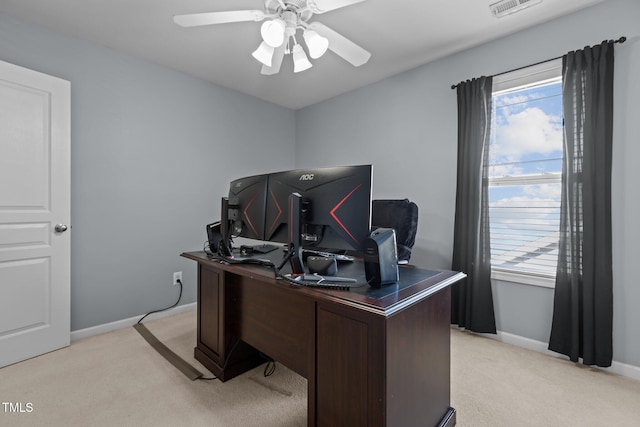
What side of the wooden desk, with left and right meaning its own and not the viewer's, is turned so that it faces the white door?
left

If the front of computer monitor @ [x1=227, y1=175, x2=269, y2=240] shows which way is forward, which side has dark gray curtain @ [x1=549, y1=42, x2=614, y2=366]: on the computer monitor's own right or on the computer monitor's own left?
on the computer monitor's own right

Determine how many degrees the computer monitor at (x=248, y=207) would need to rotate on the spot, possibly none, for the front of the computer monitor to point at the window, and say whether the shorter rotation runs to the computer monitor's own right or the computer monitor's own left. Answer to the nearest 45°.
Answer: approximately 45° to the computer monitor's own right

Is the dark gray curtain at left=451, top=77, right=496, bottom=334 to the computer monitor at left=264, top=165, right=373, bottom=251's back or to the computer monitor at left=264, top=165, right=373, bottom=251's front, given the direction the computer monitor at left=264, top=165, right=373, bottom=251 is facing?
to the front

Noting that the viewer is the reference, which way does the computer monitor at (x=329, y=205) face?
facing away from the viewer and to the right of the viewer

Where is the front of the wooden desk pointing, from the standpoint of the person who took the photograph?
facing away from the viewer and to the right of the viewer

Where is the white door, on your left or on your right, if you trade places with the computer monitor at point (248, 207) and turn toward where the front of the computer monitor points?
on your left

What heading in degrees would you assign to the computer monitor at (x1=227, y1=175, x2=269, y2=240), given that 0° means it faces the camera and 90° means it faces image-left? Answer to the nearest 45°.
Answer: approximately 225°

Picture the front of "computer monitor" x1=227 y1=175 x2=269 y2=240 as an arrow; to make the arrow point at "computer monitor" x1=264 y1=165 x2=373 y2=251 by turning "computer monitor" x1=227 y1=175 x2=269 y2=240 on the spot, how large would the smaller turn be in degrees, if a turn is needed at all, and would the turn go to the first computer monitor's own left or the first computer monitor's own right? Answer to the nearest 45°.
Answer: approximately 90° to the first computer monitor's own right
